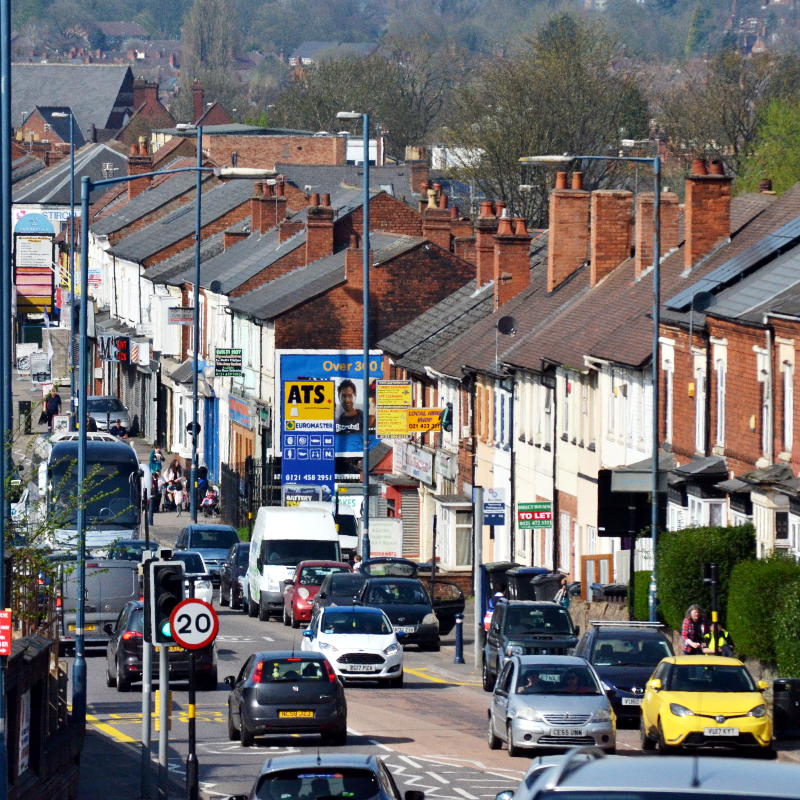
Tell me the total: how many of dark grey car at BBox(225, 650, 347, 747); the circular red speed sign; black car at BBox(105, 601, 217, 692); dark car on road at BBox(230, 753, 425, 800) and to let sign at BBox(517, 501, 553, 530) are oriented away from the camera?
3

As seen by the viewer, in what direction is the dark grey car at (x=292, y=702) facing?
away from the camera

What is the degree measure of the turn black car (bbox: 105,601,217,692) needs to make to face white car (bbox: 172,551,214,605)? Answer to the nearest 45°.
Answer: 0° — it already faces it

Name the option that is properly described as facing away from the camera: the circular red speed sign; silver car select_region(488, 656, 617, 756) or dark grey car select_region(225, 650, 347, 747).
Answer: the dark grey car

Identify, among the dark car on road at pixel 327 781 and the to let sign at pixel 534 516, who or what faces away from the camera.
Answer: the dark car on road

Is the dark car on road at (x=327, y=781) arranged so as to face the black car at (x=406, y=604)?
yes

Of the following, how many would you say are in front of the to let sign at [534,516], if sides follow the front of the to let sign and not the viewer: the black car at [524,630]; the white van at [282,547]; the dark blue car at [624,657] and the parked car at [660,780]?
3

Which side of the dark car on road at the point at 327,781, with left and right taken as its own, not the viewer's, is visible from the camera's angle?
back

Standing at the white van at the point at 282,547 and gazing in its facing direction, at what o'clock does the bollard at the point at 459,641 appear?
The bollard is roughly at 11 o'clock from the white van.

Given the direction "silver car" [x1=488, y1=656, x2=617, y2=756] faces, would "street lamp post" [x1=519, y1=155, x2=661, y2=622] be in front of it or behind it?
behind

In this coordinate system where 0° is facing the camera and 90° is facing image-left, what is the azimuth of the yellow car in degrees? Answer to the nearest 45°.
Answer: approximately 0°

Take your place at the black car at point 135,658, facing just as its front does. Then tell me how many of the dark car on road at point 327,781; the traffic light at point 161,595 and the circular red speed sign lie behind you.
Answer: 3
